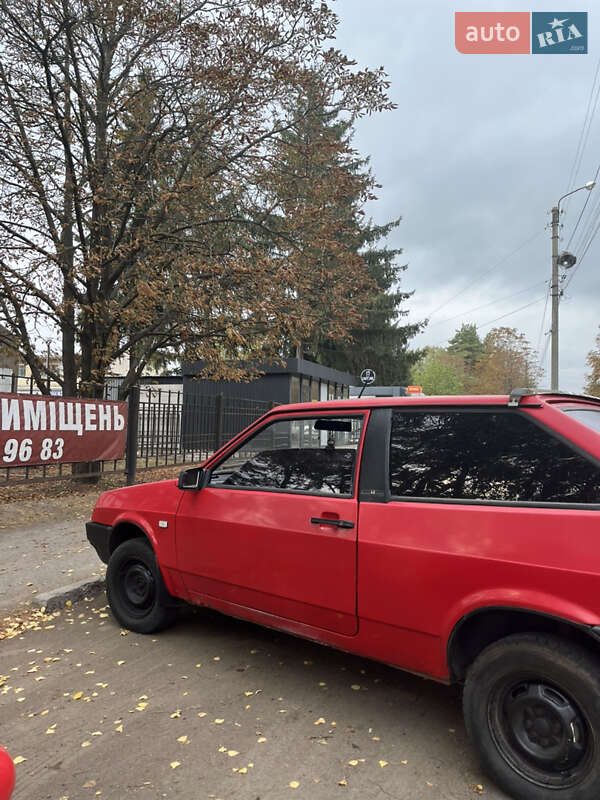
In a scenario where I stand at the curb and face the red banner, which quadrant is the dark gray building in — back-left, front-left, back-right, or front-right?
front-right

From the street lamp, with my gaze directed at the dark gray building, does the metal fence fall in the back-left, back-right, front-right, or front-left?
front-left

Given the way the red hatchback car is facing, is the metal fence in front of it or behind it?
in front

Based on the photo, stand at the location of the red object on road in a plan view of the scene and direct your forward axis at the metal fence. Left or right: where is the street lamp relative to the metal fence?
right

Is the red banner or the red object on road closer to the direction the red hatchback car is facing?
the red banner

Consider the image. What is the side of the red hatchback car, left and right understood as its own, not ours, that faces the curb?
front

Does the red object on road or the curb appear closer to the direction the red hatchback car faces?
the curb

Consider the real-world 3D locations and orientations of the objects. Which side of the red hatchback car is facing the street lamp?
right

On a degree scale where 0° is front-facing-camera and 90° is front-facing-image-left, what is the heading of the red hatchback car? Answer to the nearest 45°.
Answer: approximately 135°

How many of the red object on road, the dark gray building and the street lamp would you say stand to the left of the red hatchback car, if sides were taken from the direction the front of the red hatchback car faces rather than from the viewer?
1

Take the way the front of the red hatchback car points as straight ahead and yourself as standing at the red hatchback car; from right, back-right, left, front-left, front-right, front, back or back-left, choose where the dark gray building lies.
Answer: front-right

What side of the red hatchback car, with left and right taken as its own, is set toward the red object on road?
left

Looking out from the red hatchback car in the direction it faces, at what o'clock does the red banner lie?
The red banner is roughly at 12 o'clock from the red hatchback car.
